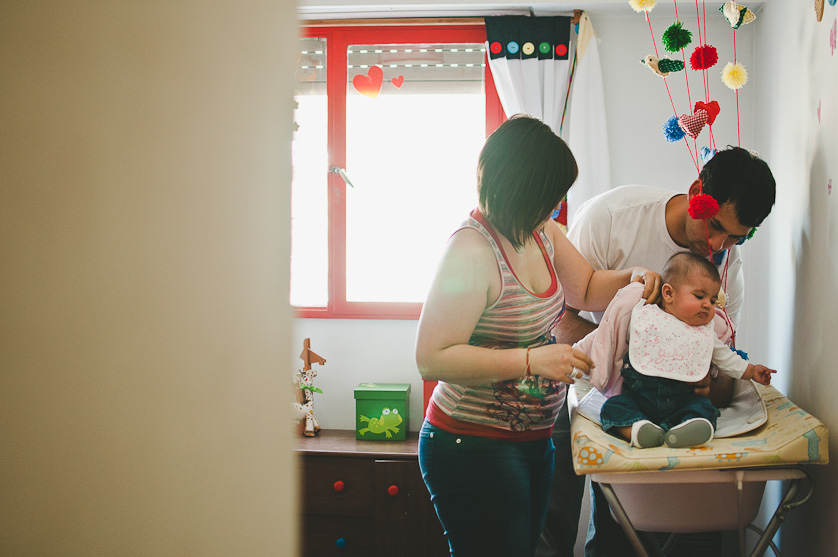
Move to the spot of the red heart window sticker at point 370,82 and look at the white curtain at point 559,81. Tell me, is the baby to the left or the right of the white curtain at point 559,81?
right

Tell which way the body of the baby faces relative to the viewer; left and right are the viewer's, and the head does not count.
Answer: facing the viewer

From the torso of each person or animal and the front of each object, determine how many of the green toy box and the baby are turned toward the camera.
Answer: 2

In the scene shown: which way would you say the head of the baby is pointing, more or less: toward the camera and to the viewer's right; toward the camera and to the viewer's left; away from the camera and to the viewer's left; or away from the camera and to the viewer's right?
toward the camera and to the viewer's right

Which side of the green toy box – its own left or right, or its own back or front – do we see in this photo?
front

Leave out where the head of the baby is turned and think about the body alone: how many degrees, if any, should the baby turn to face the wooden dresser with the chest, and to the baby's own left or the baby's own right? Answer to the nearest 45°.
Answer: approximately 90° to the baby's own right

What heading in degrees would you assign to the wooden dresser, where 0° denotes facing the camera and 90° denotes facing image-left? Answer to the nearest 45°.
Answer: approximately 0°
